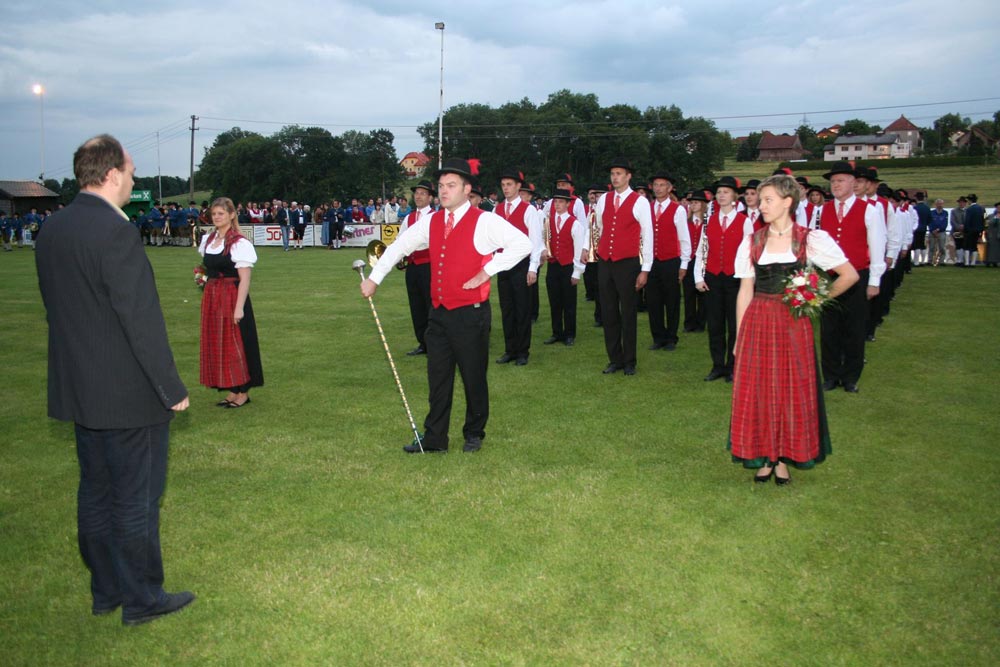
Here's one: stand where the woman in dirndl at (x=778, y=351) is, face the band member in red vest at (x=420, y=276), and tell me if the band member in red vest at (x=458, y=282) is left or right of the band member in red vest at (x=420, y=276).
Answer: left

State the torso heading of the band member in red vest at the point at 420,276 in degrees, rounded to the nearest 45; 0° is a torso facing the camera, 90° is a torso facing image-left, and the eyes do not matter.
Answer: approximately 45°

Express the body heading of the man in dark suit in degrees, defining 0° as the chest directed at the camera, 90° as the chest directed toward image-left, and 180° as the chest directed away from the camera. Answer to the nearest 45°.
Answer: approximately 225°

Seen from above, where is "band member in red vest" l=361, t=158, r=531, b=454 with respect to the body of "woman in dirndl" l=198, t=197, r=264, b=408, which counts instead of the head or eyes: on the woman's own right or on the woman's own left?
on the woman's own left

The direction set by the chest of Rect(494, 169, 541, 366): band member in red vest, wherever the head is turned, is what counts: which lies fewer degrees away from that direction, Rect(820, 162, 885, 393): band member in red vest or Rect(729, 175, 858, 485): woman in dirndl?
the woman in dirndl

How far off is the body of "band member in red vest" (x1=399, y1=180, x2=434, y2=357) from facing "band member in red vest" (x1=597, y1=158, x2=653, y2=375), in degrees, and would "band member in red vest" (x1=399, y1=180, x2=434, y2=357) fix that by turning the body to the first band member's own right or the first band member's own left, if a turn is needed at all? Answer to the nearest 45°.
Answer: approximately 90° to the first band member's own left

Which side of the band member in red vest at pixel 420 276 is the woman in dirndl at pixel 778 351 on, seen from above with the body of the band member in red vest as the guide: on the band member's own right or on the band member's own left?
on the band member's own left
